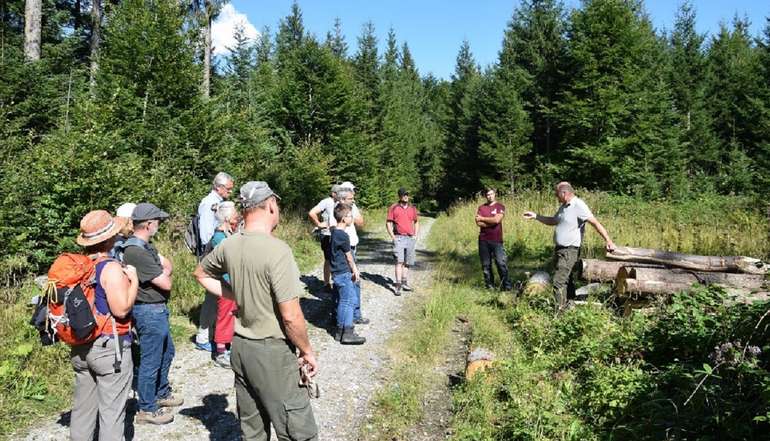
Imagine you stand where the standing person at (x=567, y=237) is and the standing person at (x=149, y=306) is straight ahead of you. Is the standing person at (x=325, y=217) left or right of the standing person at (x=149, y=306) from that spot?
right

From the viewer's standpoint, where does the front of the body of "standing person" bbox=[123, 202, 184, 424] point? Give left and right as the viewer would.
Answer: facing to the right of the viewer

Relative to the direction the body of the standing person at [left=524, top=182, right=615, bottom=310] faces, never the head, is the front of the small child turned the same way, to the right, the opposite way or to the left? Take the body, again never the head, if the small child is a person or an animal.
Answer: the opposite way

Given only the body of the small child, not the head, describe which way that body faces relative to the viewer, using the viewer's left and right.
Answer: facing to the right of the viewer

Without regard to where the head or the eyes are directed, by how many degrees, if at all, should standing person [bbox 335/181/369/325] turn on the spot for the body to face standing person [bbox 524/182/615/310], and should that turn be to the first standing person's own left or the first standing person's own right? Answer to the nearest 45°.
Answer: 0° — they already face them

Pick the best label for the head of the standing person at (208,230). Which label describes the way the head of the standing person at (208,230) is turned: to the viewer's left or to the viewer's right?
to the viewer's right

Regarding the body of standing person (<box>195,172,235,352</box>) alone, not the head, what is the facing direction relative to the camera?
to the viewer's right

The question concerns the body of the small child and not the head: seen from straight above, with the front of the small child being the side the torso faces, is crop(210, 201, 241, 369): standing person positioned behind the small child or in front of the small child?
behind
